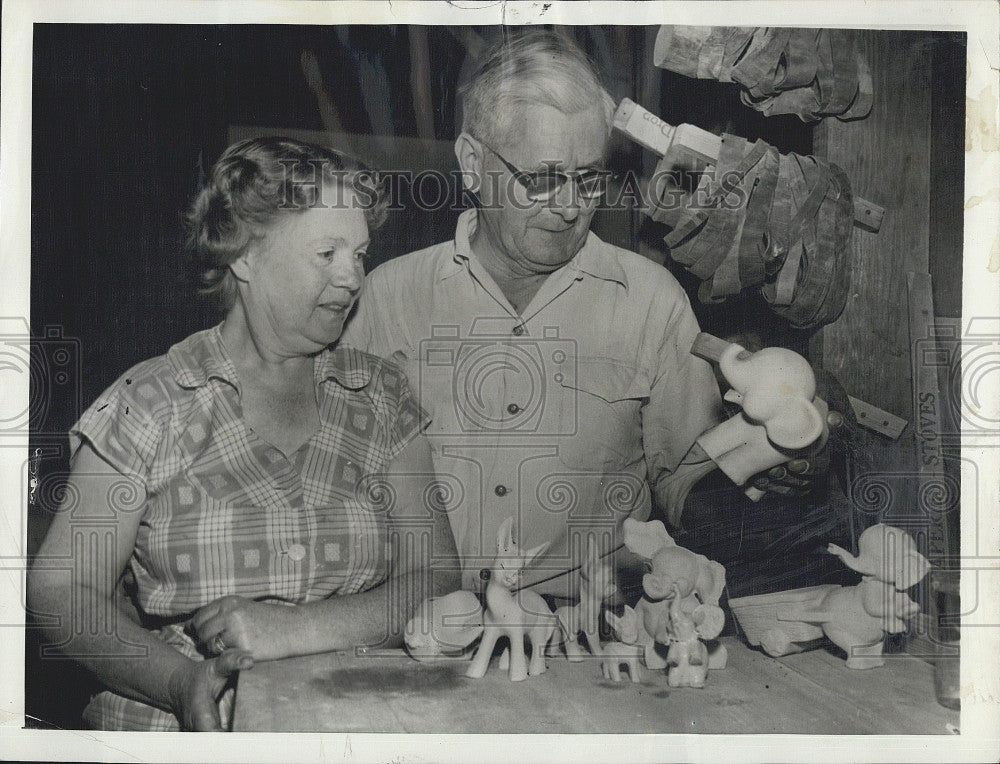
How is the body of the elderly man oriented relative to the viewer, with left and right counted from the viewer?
facing the viewer

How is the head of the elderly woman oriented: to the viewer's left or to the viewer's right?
to the viewer's right

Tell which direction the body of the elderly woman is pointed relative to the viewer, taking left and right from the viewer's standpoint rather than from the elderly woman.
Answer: facing the viewer and to the right of the viewer

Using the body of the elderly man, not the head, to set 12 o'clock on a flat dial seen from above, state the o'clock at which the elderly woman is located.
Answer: The elderly woman is roughly at 3 o'clock from the elderly man.

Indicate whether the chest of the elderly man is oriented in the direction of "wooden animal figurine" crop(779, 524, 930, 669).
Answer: no

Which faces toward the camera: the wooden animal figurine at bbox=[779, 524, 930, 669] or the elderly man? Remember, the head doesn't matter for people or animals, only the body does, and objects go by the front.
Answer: the elderly man

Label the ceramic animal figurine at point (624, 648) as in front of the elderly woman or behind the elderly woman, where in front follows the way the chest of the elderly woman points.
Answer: in front
